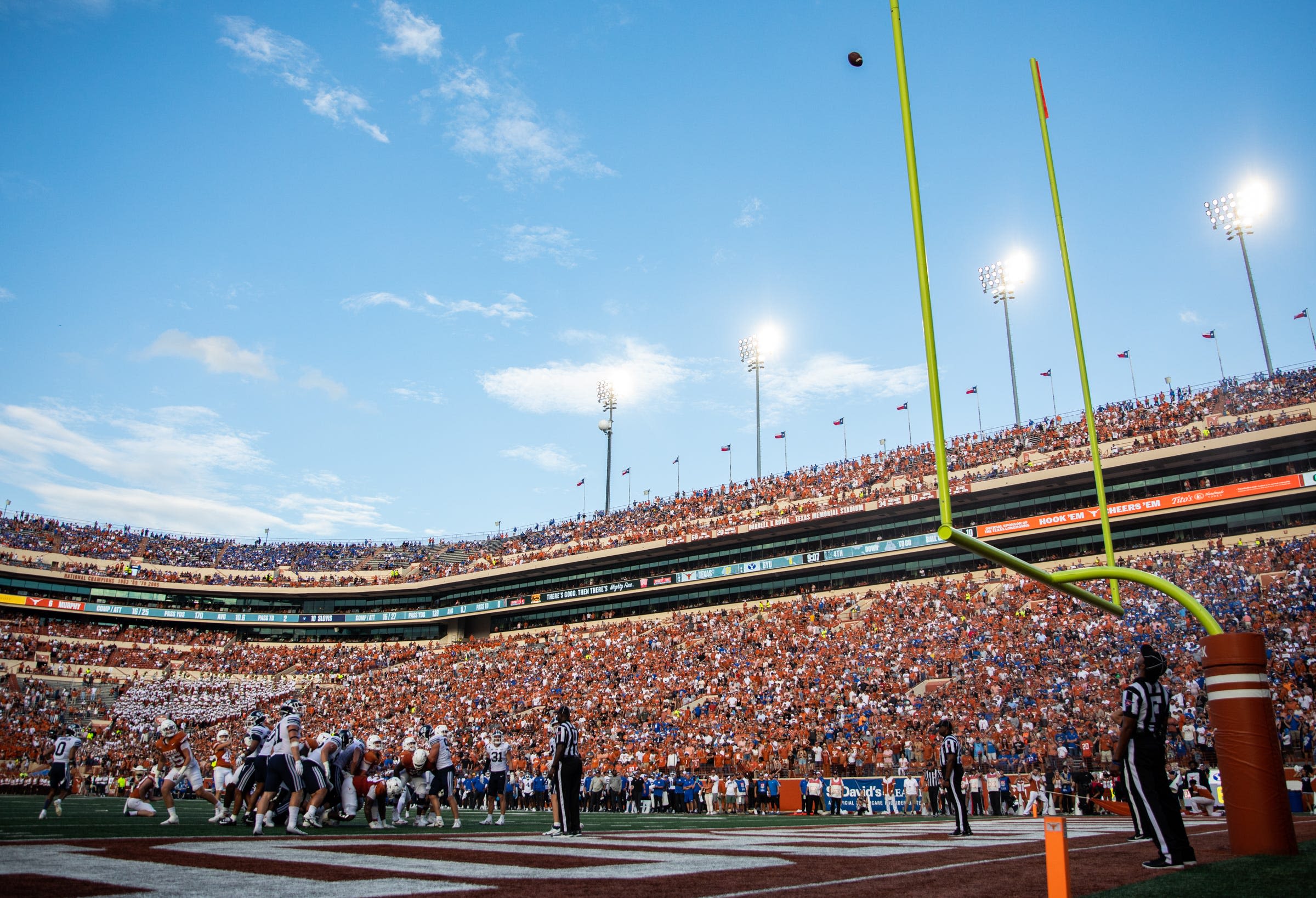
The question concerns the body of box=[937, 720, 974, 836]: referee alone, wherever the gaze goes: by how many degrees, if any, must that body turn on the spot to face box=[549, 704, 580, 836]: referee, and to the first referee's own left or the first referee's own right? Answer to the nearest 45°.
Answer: approximately 45° to the first referee's own left

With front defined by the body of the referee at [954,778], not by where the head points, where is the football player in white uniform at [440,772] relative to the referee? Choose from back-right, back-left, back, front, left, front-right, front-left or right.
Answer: front

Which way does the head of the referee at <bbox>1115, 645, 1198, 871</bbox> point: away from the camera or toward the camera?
away from the camera

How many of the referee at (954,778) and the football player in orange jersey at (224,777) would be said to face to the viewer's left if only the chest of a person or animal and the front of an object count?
1

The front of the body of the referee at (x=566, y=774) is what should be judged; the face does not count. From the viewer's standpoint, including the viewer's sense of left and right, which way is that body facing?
facing away from the viewer and to the left of the viewer

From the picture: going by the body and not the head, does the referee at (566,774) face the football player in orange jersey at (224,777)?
yes

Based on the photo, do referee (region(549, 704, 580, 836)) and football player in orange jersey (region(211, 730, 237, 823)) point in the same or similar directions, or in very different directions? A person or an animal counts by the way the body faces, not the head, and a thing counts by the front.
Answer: very different directions

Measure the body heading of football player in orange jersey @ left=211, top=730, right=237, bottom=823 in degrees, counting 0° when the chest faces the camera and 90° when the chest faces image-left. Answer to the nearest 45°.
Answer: approximately 315°

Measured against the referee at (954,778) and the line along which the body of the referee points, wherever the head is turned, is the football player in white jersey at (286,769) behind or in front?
in front

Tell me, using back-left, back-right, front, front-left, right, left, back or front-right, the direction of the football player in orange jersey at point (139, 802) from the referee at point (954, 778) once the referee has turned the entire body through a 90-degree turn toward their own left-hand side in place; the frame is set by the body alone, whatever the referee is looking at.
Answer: right

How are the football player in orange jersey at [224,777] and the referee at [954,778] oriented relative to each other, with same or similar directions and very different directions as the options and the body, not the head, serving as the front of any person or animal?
very different directions

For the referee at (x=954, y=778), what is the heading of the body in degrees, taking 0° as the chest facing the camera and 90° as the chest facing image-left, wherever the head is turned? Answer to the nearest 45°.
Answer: approximately 90°

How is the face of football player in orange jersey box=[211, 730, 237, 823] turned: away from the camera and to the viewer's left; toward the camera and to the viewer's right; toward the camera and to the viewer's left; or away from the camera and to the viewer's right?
toward the camera and to the viewer's right
